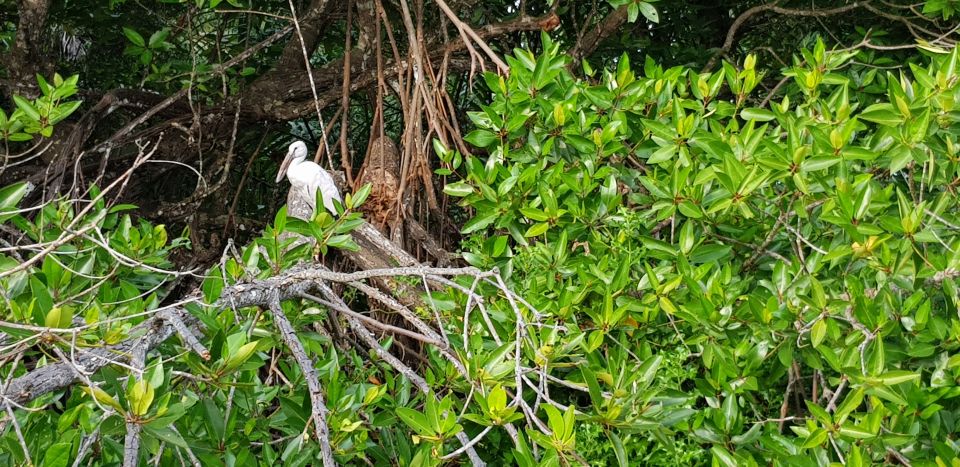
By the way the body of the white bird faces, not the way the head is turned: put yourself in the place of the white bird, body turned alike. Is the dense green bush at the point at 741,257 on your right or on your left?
on your left

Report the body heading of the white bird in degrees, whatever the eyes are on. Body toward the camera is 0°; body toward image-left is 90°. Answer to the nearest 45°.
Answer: approximately 90°
